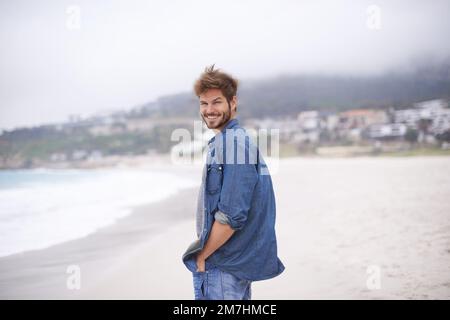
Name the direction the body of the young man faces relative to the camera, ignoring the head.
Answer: to the viewer's left

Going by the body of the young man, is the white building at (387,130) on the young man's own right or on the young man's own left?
on the young man's own right
